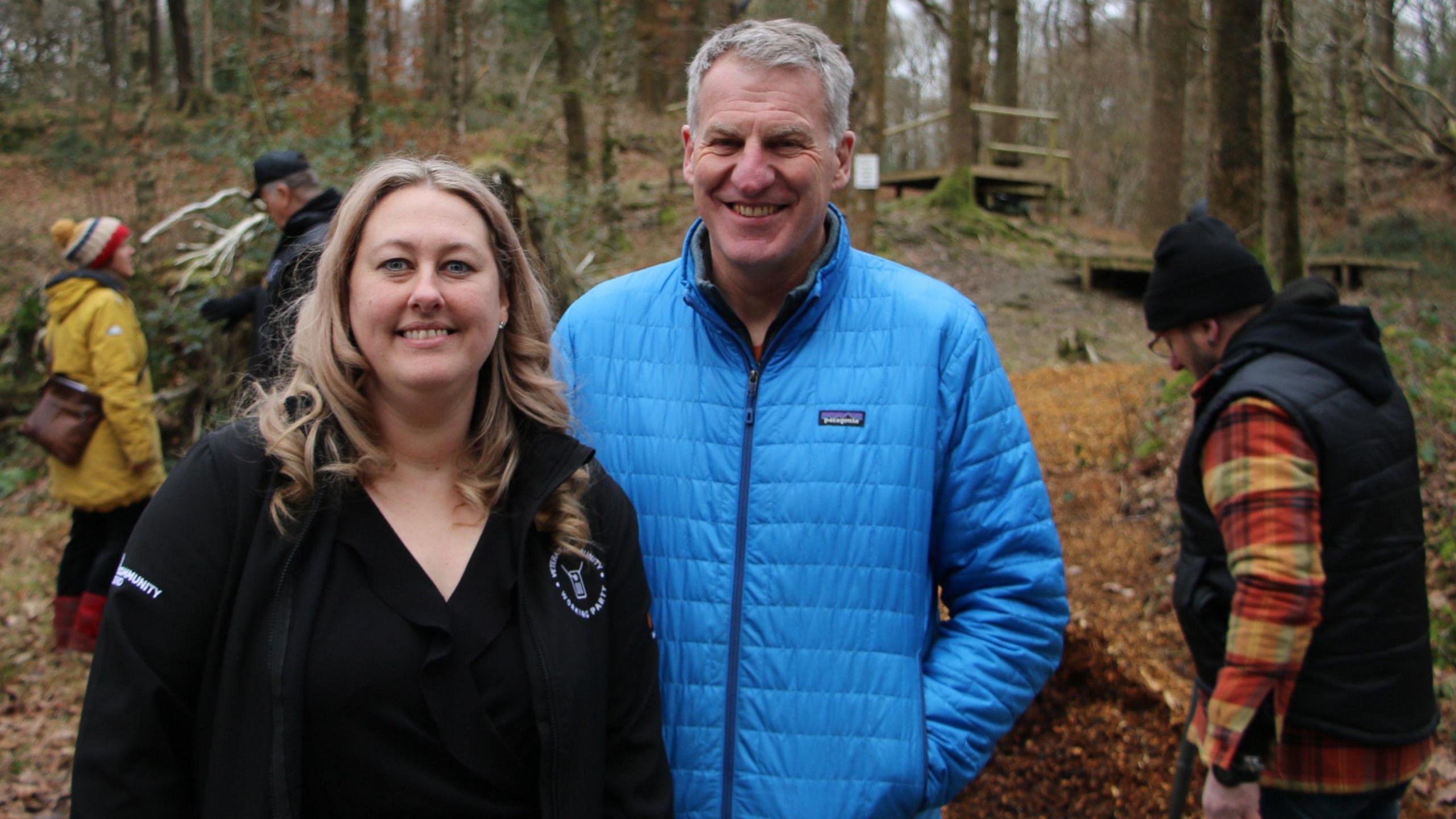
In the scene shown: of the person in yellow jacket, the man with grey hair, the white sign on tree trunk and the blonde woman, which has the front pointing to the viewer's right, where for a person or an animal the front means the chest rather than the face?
the person in yellow jacket

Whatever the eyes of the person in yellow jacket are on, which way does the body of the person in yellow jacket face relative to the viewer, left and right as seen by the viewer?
facing to the right of the viewer

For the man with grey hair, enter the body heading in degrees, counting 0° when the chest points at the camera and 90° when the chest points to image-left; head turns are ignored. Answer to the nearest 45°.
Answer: approximately 0°

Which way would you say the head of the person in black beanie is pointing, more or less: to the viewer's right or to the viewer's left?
to the viewer's left

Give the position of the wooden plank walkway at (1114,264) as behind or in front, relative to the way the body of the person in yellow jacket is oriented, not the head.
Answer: in front

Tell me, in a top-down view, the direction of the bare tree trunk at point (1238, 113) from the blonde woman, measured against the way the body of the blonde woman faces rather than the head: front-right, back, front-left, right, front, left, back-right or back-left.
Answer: back-left

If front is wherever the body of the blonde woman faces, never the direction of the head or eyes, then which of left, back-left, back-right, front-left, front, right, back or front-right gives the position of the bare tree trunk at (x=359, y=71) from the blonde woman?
back

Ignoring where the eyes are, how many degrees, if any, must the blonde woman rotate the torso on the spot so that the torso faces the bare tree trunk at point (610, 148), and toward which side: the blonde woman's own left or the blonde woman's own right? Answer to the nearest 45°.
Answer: approximately 180°

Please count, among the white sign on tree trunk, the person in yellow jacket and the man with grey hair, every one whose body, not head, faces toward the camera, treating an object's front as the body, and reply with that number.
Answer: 2

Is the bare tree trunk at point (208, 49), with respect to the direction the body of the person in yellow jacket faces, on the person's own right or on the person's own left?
on the person's own left

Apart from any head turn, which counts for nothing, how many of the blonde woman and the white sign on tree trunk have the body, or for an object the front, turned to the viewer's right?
0
